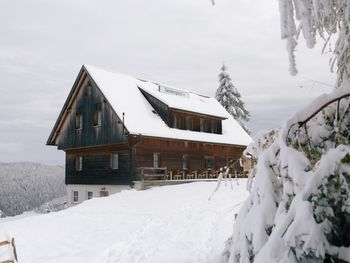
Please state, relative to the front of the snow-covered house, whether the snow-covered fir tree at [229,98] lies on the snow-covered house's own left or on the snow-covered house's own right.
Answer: on the snow-covered house's own left

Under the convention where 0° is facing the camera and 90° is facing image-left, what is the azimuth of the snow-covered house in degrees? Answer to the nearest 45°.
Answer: approximately 315°
